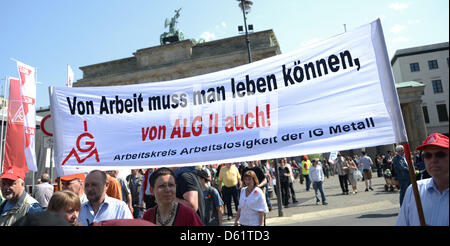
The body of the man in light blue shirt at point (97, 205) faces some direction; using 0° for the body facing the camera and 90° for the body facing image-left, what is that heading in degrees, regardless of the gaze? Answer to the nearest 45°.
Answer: approximately 45°

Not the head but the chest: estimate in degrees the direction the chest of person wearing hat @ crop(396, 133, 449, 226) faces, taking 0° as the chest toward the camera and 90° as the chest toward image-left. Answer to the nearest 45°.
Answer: approximately 45°

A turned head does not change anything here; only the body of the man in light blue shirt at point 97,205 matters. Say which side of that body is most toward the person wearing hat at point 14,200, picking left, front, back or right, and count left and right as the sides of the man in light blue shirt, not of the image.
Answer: right

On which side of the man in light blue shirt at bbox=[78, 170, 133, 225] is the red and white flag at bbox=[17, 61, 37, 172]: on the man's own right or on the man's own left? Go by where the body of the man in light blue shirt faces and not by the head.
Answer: on the man's own right

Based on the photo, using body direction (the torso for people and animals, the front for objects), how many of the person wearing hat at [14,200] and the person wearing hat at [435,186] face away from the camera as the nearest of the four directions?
0

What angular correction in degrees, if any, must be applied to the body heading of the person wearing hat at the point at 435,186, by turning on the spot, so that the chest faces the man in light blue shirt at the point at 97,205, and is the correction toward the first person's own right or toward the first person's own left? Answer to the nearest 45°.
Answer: approximately 45° to the first person's own right
